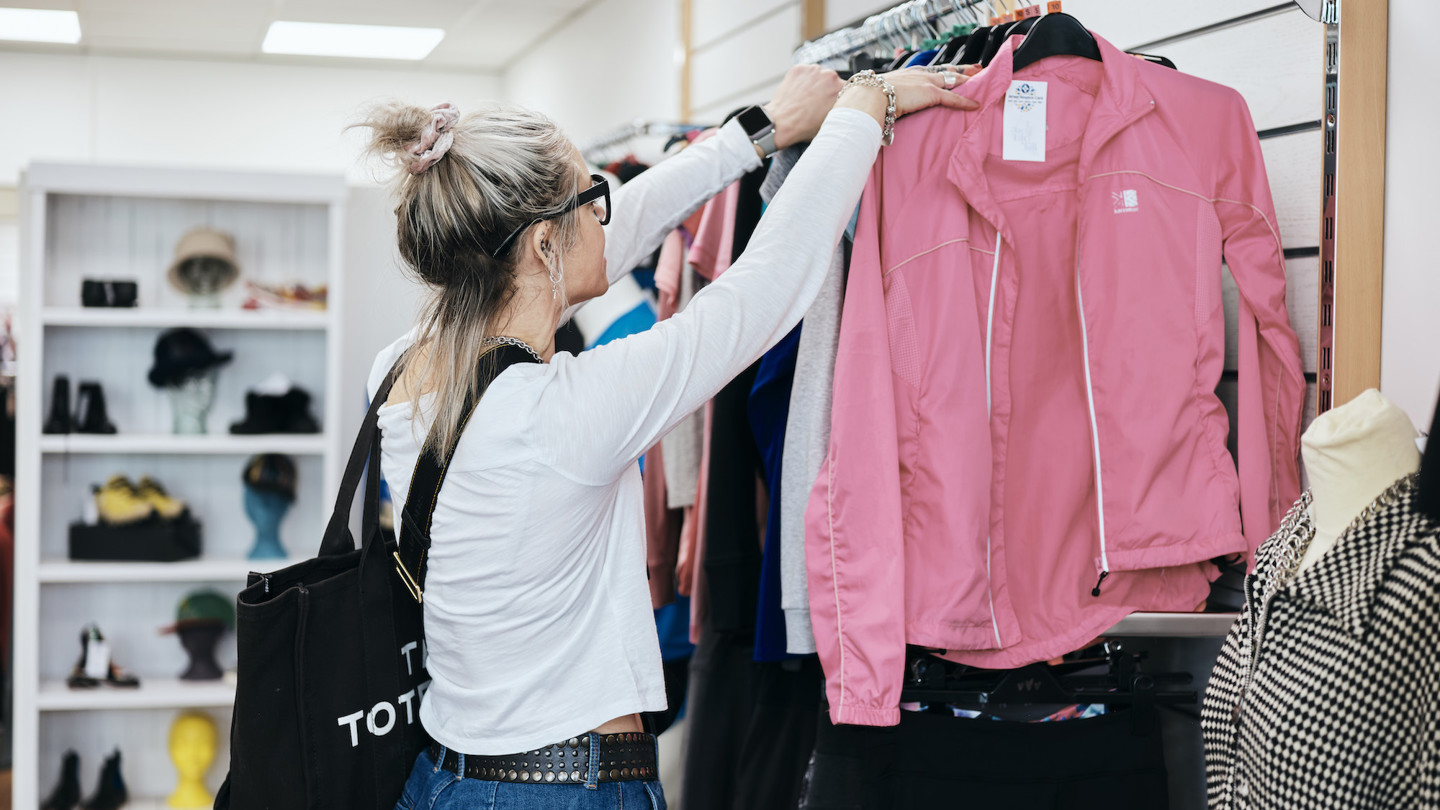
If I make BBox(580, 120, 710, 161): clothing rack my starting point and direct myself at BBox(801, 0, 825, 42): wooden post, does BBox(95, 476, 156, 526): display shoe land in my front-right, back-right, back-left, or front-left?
back-left

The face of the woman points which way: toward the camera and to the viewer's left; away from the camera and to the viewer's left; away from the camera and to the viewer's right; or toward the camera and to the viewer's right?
away from the camera and to the viewer's right

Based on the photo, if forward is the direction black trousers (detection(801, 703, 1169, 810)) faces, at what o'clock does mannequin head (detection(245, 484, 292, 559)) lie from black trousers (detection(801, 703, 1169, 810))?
The mannequin head is roughly at 4 o'clock from the black trousers.

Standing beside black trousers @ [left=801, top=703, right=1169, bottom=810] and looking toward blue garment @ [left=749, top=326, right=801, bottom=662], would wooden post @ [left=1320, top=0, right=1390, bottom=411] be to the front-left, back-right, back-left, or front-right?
back-right

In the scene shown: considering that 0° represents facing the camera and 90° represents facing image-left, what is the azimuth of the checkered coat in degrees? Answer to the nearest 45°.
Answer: approximately 45°

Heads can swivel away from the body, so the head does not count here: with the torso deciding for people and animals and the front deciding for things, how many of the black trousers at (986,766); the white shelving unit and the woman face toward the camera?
2
